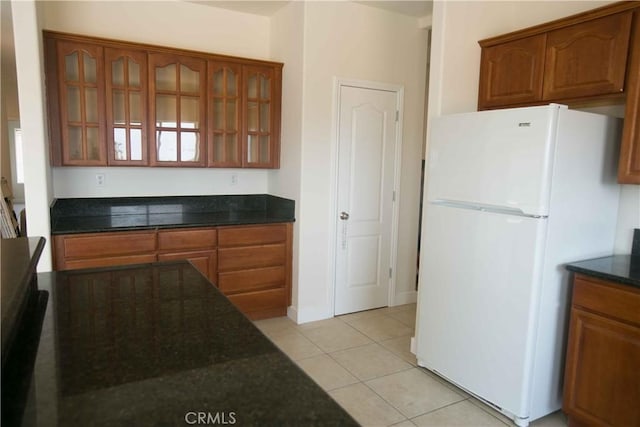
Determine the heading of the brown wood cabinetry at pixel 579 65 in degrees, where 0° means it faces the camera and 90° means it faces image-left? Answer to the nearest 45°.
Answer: approximately 45°

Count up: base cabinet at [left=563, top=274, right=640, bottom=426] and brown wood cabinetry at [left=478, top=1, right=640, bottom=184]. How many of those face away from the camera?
0

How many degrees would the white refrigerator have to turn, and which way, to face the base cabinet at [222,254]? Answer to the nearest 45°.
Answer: approximately 45° to its right

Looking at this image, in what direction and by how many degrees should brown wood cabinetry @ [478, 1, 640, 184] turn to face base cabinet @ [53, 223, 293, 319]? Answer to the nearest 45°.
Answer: approximately 45° to its right

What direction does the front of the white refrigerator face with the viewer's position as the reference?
facing the viewer and to the left of the viewer

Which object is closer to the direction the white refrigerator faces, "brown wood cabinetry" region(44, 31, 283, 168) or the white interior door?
the brown wood cabinetry

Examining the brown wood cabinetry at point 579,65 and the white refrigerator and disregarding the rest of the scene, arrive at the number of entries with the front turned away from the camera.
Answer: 0

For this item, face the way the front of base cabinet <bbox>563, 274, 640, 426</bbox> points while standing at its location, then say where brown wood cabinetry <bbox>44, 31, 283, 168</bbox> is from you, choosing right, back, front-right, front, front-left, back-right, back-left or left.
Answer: front-right

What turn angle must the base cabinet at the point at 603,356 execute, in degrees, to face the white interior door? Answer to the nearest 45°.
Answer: approximately 90° to its right
